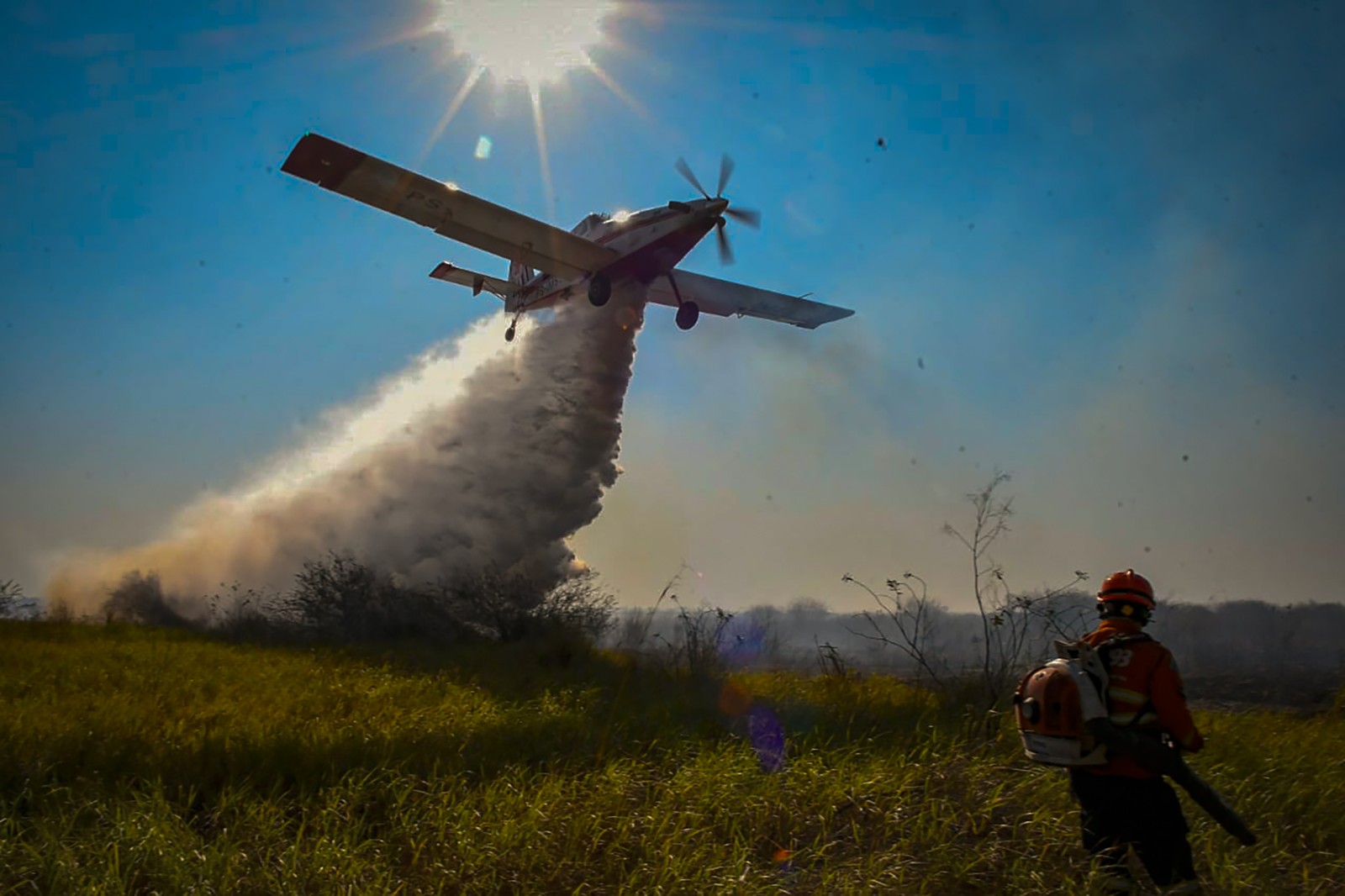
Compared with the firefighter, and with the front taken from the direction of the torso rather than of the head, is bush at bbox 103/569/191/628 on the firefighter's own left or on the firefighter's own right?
on the firefighter's own left

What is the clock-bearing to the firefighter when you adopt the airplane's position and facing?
The firefighter is roughly at 1 o'clock from the airplane.

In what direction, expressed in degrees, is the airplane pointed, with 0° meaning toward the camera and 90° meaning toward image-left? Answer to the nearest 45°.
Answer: approximately 315°

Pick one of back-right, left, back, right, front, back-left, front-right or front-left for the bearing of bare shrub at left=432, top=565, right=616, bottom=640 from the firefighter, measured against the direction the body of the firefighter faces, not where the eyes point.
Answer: left

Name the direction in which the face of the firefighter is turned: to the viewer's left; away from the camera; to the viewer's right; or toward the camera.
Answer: away from the camera

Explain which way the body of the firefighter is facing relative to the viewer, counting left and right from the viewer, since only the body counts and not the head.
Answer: facing away from the viewer and to the right of the viewer

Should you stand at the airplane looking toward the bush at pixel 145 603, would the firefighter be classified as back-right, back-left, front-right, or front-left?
back-left

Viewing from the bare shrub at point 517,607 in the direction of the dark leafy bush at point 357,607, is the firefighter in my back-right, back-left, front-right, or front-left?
back-left

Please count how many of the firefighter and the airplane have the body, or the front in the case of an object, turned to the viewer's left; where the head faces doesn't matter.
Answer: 0
